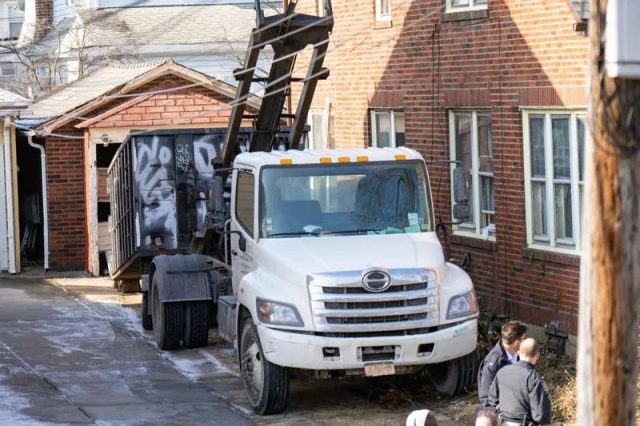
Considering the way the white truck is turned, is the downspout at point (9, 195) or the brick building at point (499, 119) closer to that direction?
the brick building

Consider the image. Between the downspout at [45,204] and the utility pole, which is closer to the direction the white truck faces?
the utility pole

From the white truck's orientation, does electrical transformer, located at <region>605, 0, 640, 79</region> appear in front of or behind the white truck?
in front

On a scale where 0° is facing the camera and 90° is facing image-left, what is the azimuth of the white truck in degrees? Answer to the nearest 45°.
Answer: approximately 315°

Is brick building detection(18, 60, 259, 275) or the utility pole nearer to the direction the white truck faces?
the utility pole
